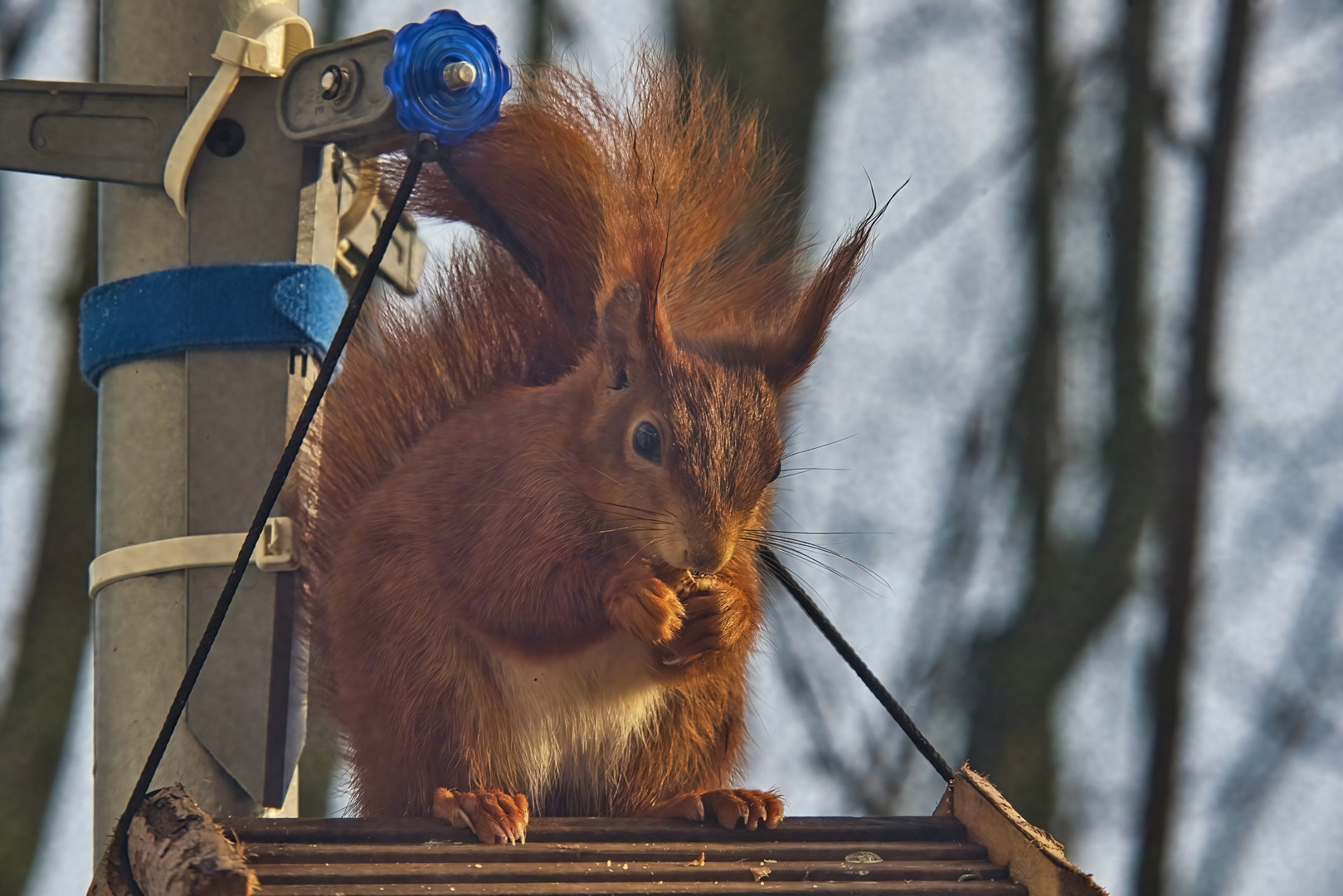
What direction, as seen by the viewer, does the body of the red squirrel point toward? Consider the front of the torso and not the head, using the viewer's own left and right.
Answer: facing the viewer and to the right of the viewer
